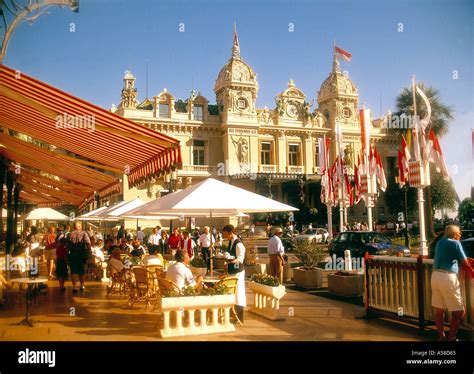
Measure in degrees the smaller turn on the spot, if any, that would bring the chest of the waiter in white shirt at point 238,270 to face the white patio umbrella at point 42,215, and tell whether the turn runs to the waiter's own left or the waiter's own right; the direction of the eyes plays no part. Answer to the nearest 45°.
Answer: approximately 45° to the waiter's own right

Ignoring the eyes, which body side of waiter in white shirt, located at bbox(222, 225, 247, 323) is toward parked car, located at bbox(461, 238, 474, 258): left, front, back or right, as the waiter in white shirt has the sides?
back

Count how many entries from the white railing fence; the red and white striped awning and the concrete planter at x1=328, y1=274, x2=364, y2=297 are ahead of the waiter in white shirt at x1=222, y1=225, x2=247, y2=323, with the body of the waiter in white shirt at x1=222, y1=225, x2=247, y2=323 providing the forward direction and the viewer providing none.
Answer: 1

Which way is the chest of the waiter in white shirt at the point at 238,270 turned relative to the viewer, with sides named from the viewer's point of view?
facing to the left of the viewer

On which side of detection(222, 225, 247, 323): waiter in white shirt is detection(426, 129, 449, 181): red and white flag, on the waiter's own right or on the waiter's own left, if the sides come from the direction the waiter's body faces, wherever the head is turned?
on the waiter's own right

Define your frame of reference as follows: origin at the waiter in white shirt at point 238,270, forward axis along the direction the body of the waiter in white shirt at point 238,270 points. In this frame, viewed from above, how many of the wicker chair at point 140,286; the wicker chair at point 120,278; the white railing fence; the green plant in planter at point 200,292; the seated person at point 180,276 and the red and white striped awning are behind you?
1
